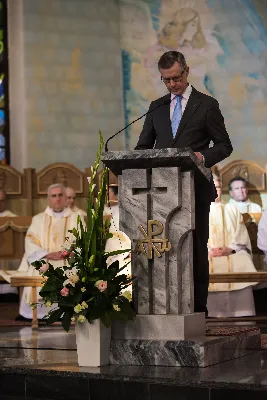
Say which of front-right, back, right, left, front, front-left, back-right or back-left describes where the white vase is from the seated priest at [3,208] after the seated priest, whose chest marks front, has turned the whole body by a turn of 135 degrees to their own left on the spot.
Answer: back-right

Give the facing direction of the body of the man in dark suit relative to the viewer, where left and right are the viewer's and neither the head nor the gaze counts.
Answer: facing the viewer and to the left of the viewer

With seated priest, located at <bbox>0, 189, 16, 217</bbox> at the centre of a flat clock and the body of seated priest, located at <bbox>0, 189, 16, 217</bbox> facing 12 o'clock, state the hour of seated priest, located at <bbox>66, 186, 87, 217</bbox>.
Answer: seated priest, located at <bbox>66, 186, 87, 217</bbox> is roughly at 10 o'clock from seated priest, located at <bbox>0, 189, 16, 217</bbox>.

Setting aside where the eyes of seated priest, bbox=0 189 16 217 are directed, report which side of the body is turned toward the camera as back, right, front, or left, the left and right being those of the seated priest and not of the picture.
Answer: front

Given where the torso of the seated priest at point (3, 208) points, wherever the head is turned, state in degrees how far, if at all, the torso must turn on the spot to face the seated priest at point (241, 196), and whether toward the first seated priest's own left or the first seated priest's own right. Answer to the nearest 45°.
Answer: approximately 90° to the first seated priest's own left

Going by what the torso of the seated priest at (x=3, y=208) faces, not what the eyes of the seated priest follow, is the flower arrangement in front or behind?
in front

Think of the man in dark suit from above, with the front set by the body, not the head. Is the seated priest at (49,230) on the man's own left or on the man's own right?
on the man's own right
